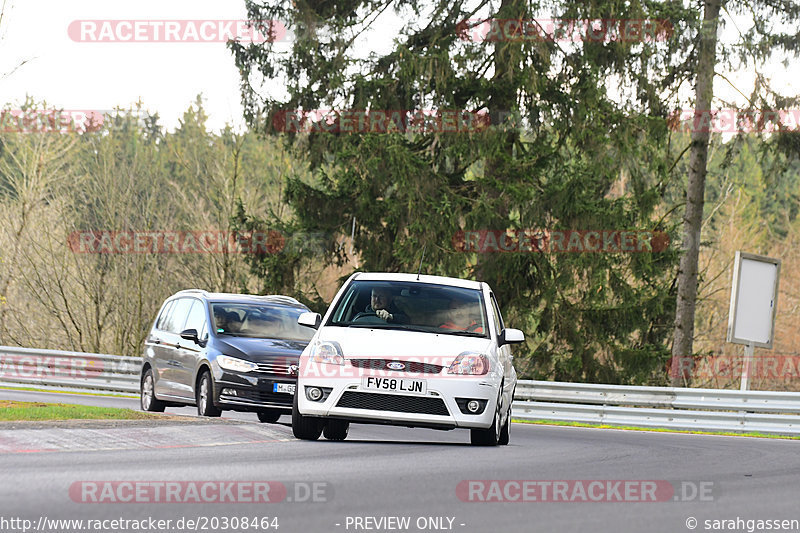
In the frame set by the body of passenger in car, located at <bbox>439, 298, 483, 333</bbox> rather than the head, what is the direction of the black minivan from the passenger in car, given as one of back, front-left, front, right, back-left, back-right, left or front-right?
back-right

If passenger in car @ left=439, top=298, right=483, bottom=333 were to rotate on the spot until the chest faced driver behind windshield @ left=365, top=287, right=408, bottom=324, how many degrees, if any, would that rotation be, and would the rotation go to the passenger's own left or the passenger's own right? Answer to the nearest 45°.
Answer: approximately 90° to the passenger's own right

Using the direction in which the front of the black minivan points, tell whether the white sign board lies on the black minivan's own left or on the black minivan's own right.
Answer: on the black minivan's own left

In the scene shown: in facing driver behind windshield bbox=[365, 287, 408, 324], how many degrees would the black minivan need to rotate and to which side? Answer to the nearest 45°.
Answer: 0° — it already faces them

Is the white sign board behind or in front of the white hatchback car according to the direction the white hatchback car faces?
behind

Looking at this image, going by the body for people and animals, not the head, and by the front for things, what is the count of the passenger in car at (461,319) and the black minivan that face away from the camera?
0

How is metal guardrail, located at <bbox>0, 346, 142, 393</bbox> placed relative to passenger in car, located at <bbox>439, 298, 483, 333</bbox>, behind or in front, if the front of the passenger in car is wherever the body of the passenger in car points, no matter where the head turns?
behind

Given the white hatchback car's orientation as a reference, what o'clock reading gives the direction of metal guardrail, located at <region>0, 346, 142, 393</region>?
The metal guardrail is roughly at 5 o'clock from the white hatchback car.

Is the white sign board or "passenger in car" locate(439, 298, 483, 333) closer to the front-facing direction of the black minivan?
the passenger in car
